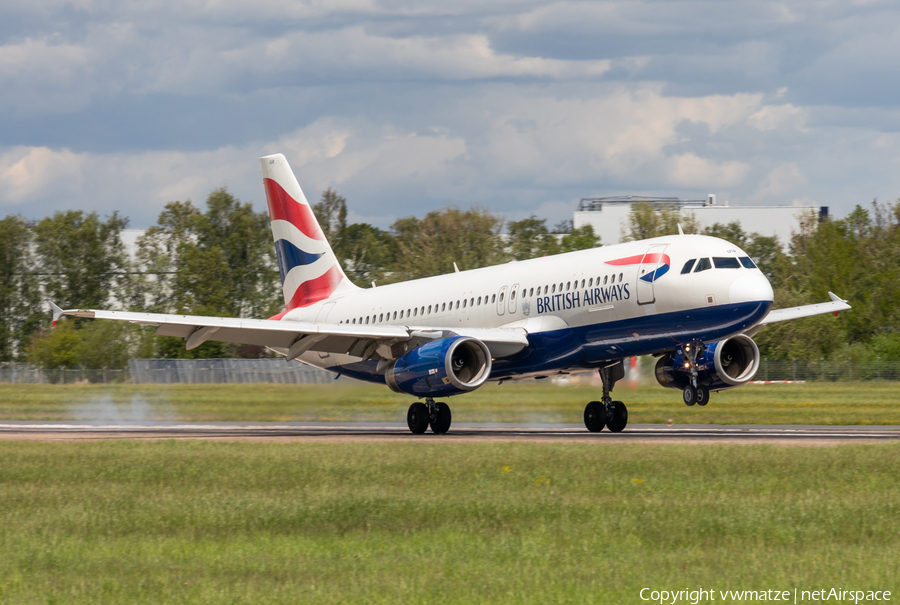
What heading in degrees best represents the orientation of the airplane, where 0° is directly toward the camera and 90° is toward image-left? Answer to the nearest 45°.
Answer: approximately 315°
